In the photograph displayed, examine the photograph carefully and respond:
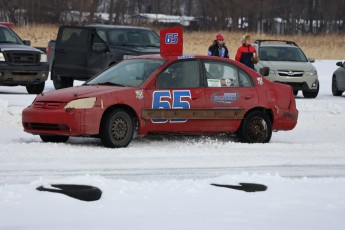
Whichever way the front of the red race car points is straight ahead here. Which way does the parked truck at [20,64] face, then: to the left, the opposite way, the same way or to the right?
to the left

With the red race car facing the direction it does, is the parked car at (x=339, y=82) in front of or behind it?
behind

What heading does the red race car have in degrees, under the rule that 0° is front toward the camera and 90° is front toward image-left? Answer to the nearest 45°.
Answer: approximately 45°

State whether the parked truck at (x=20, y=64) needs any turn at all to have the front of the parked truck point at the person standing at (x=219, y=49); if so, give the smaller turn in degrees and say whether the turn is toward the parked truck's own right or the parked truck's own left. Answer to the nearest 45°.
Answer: approximately 45° to the parked truck's own left

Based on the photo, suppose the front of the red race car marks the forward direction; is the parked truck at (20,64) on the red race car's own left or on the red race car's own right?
on the red race car's own right

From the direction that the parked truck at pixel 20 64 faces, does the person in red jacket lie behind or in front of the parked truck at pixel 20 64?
in front

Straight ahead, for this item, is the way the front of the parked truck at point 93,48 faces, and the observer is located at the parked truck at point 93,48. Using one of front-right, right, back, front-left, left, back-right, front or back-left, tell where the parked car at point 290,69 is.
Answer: front-left

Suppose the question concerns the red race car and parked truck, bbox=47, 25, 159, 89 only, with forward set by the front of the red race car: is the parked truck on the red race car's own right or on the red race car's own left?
on the red race car's own right

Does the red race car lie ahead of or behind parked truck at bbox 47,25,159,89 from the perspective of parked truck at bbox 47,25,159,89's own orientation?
ahead

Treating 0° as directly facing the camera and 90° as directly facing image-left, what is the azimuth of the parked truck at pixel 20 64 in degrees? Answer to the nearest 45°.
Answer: approximately 315°
